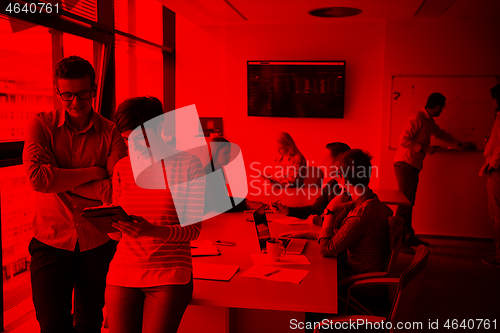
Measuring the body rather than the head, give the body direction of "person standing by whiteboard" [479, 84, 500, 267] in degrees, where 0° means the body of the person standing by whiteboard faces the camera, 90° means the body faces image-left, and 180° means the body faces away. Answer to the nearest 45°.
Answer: approximately 90°

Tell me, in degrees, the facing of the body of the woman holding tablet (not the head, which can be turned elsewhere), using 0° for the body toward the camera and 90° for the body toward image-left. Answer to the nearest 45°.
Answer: approximately 45°

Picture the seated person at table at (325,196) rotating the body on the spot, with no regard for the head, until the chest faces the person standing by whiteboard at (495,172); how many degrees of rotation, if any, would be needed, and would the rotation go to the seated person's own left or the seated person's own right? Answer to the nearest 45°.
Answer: approximately 135° to the seated person's own right

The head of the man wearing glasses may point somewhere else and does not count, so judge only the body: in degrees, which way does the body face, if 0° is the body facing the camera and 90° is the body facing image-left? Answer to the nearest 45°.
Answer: approximately 0°

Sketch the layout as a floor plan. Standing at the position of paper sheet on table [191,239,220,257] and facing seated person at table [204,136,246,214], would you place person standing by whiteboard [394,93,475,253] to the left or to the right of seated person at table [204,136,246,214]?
right

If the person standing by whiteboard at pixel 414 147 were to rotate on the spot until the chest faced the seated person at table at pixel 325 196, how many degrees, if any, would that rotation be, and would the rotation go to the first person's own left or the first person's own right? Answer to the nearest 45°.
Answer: approximately 90° to the first person's own right

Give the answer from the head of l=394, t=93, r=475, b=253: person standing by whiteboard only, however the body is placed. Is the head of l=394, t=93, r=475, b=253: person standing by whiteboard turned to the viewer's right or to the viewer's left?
to the viewer's right

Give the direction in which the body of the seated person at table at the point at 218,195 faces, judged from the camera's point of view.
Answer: to the viewer's right

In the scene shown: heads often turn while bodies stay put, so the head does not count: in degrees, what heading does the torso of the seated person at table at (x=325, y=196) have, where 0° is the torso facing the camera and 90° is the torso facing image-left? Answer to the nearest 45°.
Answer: approximately 90°

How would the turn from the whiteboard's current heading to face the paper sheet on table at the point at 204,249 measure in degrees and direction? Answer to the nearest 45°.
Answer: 0° — it already faces it

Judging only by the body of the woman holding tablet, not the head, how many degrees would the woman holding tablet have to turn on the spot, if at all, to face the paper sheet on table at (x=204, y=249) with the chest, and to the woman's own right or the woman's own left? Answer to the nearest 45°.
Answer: approximately 135° to the woman's own right
